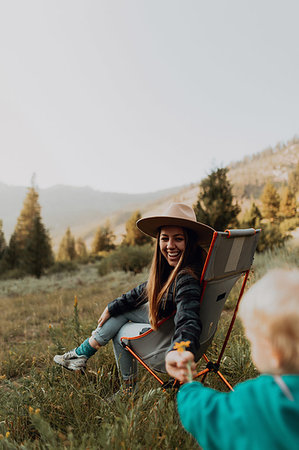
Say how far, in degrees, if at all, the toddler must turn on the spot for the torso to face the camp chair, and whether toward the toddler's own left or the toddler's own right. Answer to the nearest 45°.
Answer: approximately 45° to the toddler's own right

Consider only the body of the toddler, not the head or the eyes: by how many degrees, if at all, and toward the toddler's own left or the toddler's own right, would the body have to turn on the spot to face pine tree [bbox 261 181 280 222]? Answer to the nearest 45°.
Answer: approximately 45° to the toddler's own right

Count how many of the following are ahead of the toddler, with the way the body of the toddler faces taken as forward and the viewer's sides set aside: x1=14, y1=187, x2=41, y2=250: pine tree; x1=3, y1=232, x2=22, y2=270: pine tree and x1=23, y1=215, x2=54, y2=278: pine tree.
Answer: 3

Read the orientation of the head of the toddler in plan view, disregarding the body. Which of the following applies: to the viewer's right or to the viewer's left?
to the viewer's left

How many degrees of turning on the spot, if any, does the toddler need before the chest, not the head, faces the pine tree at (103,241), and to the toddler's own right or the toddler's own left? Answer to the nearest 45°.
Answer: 0° — they already face it

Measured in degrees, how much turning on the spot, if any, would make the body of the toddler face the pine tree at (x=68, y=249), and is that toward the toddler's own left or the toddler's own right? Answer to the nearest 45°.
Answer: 0° — they already face it

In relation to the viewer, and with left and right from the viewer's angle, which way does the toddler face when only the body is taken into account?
facing away from the viewer and to the left of the viewer
